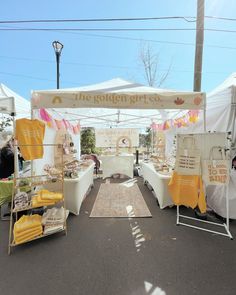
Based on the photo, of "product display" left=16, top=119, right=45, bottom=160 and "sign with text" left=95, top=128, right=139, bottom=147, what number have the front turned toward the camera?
2

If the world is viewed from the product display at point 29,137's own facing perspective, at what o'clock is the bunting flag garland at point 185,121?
The bunting flag garland is roughly at 9 o'clock from the product display.

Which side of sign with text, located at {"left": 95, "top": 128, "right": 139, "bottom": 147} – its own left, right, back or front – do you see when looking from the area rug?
front

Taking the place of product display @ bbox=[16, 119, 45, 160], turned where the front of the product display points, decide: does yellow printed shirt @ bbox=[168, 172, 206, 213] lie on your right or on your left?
on your left

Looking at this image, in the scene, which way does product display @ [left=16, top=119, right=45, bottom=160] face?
toward the camera

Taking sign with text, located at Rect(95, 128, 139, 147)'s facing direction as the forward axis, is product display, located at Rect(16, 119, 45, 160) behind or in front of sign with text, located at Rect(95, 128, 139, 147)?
in front

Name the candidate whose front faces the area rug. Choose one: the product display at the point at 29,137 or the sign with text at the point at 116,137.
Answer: the sign with text

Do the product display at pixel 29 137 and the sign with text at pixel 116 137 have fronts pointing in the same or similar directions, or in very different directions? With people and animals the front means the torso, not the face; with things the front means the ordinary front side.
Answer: same or similar directions

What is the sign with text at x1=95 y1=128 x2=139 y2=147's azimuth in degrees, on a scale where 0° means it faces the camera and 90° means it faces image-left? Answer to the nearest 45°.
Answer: approximately 0°

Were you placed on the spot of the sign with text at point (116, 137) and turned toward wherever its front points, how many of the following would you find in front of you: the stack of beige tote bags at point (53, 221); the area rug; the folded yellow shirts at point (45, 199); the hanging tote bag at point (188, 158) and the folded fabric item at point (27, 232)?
5

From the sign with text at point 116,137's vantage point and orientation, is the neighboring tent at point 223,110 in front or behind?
in front
